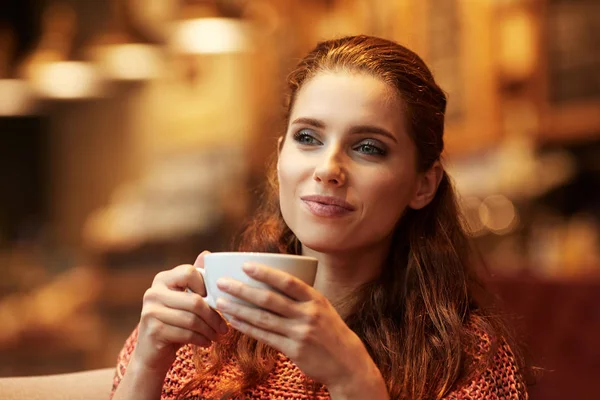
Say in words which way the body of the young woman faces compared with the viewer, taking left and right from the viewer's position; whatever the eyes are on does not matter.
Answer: facing the viewer and to the left of the viewer
